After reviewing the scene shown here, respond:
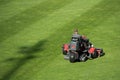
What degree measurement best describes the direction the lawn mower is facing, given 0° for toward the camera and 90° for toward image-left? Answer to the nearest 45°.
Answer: approximately 225°
